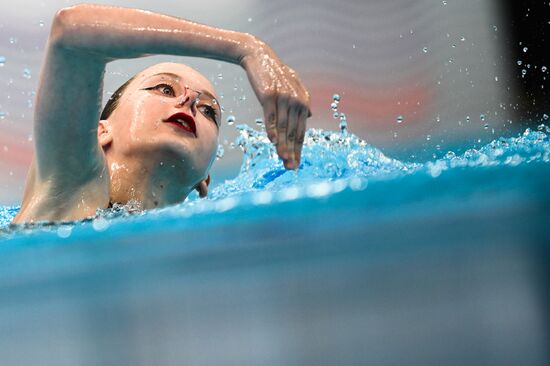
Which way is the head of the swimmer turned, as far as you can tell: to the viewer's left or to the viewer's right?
to the viewer's right

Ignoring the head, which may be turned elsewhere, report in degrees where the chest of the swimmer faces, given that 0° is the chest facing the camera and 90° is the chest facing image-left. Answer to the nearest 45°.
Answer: approximately 315°
